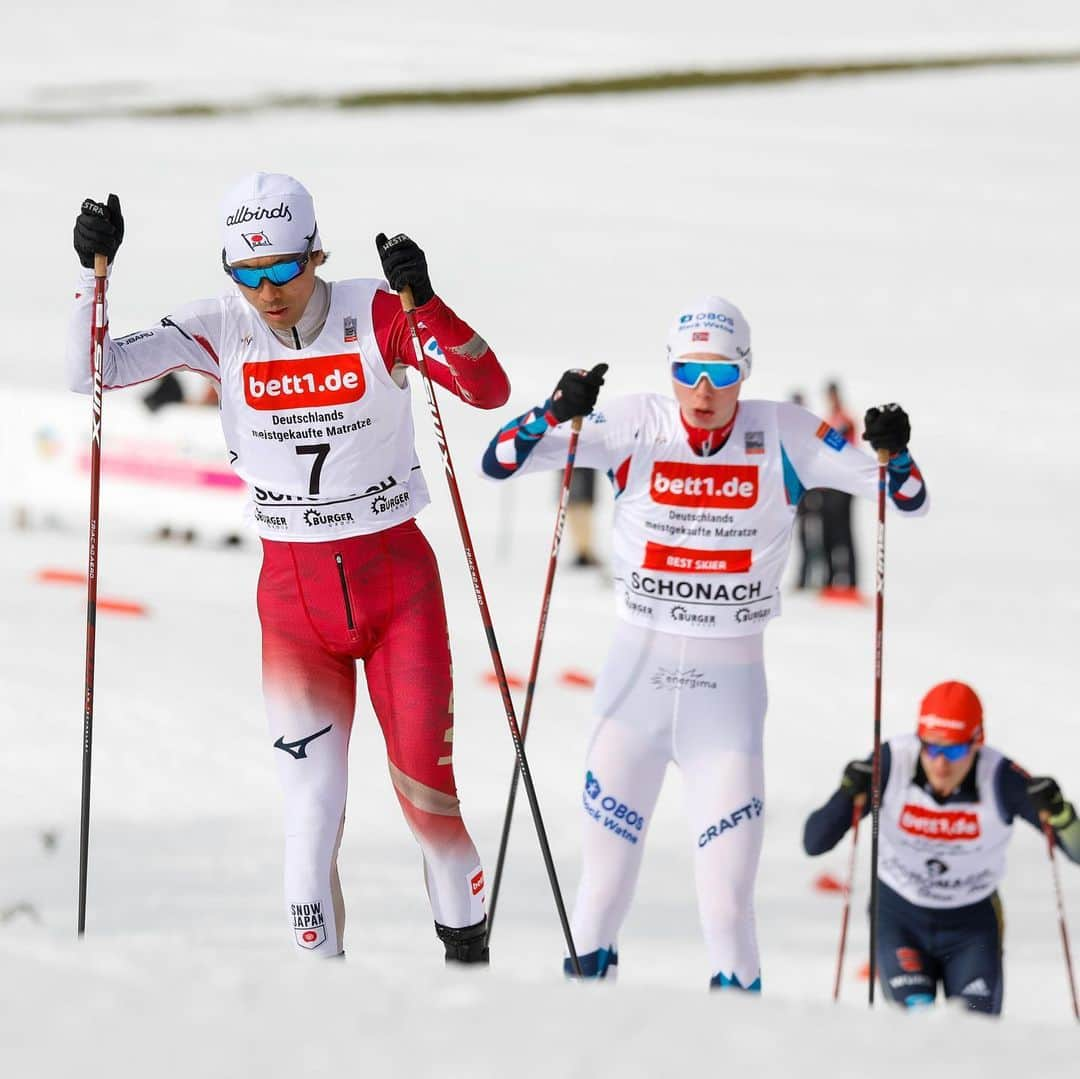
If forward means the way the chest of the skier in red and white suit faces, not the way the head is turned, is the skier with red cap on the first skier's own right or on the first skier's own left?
on the first skier's own left

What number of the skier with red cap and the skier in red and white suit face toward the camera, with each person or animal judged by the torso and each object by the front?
2

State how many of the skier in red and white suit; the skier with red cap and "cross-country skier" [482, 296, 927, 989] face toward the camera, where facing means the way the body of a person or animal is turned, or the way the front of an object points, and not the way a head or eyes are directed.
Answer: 3

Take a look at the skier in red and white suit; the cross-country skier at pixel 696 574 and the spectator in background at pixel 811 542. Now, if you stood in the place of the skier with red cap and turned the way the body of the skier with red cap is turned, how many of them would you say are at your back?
1

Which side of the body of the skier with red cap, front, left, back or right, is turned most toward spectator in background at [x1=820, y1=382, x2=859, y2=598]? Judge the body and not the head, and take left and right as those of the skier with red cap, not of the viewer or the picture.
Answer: back

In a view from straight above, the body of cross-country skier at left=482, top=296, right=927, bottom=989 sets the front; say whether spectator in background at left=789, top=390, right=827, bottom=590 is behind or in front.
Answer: behind

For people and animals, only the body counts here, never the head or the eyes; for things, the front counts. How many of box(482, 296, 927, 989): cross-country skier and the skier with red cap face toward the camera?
2

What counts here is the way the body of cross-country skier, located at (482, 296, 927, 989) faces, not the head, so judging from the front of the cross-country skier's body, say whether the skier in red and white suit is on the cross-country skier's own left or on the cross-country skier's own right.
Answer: on the cross-country skier's own right

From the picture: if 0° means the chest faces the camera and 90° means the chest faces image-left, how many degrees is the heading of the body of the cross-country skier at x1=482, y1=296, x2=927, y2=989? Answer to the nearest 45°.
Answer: approximately 0°

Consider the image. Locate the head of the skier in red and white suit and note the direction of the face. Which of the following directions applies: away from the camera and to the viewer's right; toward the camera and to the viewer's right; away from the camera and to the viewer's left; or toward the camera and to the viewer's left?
toward the camera and to the viewer's left

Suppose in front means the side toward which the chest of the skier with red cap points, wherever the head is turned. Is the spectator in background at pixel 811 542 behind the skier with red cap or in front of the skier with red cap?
behind
